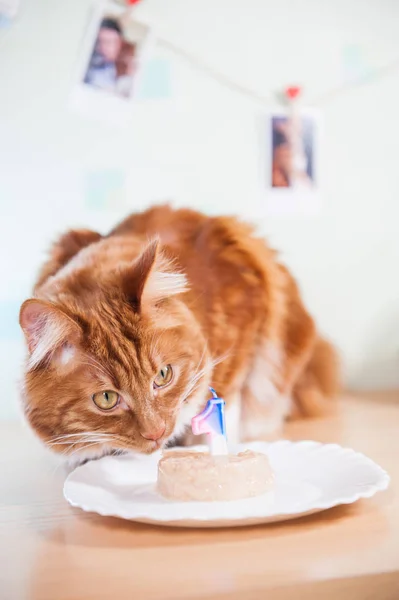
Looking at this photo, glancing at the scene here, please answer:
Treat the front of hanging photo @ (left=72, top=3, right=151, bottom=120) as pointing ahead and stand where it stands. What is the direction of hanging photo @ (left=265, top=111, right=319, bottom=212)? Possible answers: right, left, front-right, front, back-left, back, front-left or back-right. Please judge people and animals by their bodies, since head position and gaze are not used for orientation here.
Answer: left

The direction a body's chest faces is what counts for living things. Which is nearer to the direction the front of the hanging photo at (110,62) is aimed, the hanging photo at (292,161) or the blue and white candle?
the blue and white candle

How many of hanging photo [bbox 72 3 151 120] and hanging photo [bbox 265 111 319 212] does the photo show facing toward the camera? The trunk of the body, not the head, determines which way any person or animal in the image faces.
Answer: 2

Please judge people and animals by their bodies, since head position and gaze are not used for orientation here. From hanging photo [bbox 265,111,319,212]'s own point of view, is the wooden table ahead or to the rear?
ahead

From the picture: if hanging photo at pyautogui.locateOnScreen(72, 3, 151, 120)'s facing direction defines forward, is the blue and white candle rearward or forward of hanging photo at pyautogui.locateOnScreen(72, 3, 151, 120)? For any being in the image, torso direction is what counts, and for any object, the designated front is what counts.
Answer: forward

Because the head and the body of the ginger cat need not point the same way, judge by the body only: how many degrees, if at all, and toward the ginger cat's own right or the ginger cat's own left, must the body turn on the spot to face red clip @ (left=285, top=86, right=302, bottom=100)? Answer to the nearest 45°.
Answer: approximately 180°

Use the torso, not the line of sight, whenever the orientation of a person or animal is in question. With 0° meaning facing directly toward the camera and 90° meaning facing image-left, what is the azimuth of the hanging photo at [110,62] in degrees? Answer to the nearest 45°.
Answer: approximately 0°

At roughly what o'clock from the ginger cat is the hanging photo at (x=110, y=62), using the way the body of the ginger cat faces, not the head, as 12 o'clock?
The hanging photo is roughly at 4 o'clock from the ginger cat.
